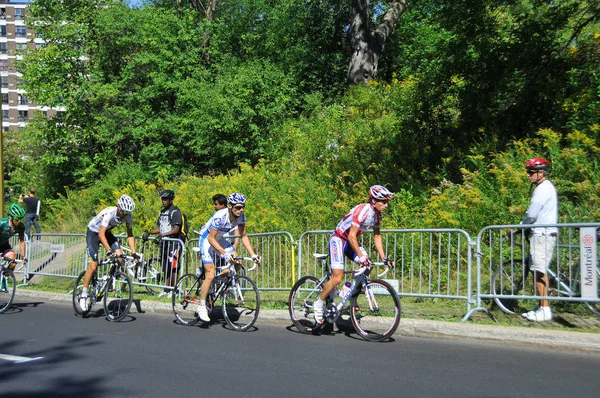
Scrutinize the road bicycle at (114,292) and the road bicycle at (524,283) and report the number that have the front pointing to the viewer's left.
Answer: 1

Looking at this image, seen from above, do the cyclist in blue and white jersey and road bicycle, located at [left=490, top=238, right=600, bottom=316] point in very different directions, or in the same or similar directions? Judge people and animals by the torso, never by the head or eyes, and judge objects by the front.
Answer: very different directions

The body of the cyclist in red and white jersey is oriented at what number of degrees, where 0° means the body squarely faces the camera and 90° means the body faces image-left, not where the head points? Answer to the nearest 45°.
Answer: approximately 315°

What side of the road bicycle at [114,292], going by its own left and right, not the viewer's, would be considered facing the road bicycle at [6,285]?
back

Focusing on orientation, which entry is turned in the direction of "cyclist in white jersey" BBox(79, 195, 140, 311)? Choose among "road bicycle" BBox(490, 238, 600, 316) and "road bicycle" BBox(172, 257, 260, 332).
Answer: "road bicycle" BBox(490, 238, 600, 316)

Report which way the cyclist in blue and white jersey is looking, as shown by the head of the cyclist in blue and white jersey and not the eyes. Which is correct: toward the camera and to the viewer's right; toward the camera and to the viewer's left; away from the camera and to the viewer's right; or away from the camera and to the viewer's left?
toward the camera and to the viewer's right

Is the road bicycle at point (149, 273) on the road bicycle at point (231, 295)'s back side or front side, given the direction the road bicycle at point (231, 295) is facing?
on the back side

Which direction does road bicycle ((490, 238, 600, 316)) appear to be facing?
to the viewer's left

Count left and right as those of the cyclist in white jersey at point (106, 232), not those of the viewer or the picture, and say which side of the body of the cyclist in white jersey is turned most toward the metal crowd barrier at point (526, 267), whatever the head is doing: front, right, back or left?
front

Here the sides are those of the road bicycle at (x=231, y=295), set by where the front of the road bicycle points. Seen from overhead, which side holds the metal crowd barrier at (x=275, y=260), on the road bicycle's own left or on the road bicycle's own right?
on the road bicycle's own left

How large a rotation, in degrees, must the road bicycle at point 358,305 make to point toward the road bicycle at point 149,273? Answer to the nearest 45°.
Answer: approximately 180°

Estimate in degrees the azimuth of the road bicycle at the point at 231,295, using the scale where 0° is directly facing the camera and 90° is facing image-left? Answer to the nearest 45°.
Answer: approximately 315°

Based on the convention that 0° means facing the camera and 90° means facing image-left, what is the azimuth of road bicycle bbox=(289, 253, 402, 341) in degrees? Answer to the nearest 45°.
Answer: approximately 315°
